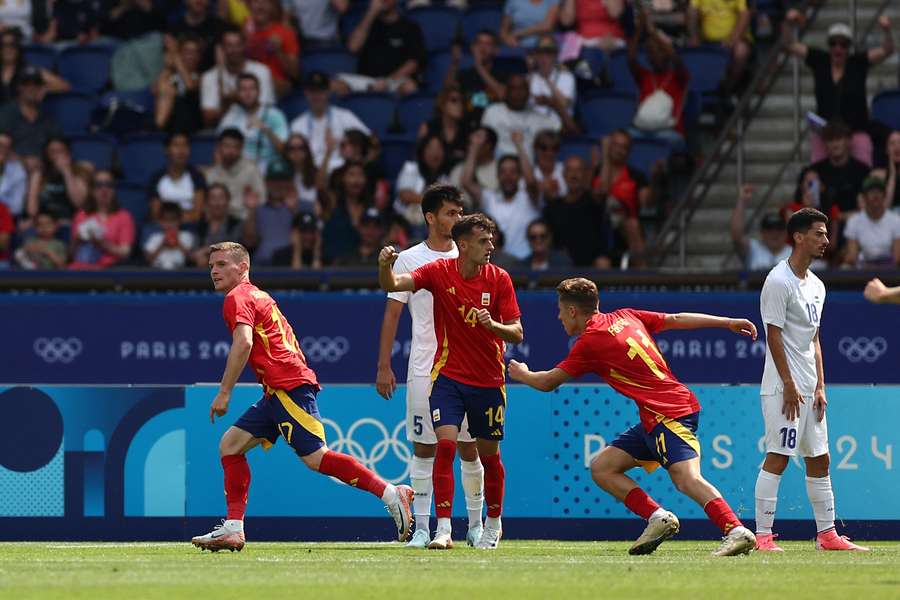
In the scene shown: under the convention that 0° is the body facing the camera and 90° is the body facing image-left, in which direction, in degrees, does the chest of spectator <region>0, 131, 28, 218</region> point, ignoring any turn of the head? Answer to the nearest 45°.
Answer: approximately 0°

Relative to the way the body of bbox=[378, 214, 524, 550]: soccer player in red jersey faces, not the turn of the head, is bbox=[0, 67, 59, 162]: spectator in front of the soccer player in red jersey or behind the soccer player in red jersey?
behind

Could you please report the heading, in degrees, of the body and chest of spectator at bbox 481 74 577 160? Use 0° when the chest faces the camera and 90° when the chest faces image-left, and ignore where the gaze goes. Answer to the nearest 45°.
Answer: approximately 0°

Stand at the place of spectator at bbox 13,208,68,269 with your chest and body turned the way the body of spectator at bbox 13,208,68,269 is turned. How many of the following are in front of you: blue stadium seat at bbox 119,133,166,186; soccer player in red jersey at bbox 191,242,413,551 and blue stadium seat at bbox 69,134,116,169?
1
